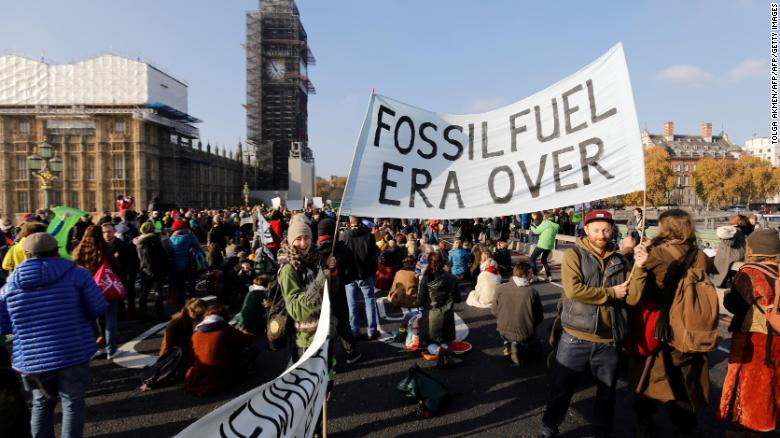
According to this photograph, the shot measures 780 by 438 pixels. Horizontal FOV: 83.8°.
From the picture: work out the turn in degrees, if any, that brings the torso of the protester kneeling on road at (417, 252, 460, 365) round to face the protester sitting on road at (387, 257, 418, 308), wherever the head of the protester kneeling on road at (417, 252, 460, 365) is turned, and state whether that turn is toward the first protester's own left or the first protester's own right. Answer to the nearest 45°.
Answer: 0° — they already face them

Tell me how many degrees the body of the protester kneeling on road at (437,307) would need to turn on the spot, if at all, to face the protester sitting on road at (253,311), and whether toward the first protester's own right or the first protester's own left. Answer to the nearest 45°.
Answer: approximately 90° to the first protester's own left

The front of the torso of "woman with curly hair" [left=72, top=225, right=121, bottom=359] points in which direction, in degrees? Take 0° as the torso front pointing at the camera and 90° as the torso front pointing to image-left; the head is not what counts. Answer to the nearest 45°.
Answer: approximately 180°

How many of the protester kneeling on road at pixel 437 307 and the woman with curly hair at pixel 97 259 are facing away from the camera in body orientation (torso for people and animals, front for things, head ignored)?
2

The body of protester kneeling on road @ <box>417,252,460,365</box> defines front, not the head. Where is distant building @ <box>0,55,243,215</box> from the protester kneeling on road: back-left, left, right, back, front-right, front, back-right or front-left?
front-left

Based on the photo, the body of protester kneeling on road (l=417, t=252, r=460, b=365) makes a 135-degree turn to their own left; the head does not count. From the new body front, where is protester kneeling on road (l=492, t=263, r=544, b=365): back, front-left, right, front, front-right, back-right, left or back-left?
back-left

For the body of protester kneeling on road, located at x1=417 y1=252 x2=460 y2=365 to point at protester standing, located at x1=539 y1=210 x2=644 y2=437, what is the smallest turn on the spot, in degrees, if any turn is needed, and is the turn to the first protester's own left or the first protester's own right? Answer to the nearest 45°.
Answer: approximately 135° to the first protester's own right

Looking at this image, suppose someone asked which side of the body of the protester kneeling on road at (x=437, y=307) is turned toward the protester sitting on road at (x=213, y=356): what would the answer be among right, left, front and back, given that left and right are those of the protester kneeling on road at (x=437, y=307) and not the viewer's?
left

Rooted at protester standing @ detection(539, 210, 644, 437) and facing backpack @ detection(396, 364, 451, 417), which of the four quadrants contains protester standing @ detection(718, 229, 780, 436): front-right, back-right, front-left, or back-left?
back-right

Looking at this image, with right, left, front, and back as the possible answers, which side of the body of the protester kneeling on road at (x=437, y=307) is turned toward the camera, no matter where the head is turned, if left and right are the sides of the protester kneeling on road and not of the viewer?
back
